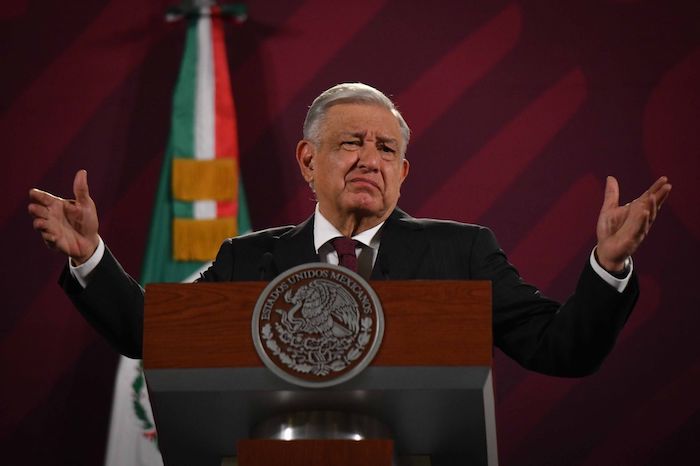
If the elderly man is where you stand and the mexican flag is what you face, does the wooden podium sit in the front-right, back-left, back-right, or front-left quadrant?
back-left

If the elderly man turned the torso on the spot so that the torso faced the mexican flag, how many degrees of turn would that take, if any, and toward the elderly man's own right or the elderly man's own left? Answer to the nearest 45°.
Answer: approximately 135° to the elderly man's own right

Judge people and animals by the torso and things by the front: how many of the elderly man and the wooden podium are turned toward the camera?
2

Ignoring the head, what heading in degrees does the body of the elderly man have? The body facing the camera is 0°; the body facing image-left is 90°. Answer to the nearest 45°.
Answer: approximately 0°

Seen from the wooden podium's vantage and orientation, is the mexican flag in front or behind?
behind

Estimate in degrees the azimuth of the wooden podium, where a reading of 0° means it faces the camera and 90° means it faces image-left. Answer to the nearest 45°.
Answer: approximately 0°
